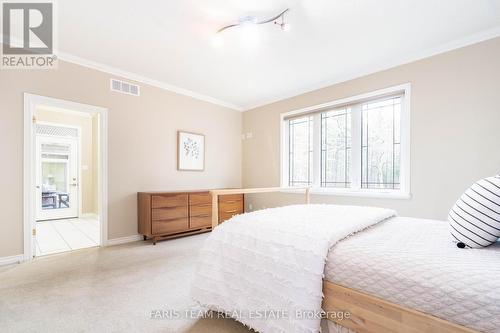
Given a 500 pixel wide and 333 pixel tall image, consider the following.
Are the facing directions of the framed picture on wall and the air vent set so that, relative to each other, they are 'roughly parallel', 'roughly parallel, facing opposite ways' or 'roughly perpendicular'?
roughly parallel

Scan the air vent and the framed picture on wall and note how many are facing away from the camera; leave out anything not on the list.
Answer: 0

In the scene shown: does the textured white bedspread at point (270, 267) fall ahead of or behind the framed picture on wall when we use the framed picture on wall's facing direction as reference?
ahead

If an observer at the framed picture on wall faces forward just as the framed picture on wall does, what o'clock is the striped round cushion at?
The striped round cushion is roughly at 1 o'clock from the framed picture on wall.

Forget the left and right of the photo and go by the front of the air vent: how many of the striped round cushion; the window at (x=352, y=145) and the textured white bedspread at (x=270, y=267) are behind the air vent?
0

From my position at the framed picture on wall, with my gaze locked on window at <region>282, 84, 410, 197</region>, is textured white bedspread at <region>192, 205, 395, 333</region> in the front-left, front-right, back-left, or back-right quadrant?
front-right

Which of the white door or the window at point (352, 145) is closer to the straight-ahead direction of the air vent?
the window

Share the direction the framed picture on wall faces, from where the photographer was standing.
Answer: facing the viewer and to the right of the viewer

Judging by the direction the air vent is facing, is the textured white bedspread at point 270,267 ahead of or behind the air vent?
ahead

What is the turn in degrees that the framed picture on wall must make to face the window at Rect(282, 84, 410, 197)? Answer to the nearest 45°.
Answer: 0° — it already faces it
